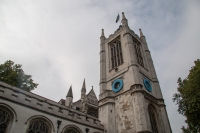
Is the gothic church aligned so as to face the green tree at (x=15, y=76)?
no
